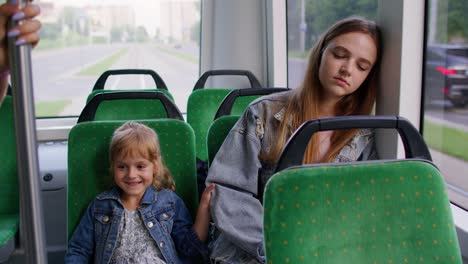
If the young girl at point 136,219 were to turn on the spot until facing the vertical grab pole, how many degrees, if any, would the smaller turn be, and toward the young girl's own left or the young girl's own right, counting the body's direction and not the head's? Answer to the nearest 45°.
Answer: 0° — they already face it

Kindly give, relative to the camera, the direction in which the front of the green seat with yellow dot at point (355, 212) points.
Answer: facing the viewer

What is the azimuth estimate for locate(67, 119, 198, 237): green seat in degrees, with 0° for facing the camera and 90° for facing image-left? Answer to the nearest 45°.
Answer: approximately 0°

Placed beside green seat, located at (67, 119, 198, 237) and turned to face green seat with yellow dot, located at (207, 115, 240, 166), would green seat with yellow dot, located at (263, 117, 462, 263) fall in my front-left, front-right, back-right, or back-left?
front-right

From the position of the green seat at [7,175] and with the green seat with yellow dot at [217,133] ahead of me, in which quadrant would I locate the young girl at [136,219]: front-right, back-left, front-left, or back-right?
front-right

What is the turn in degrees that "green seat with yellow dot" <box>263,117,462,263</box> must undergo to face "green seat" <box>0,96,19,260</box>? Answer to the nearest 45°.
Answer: approximately 135° to its right
